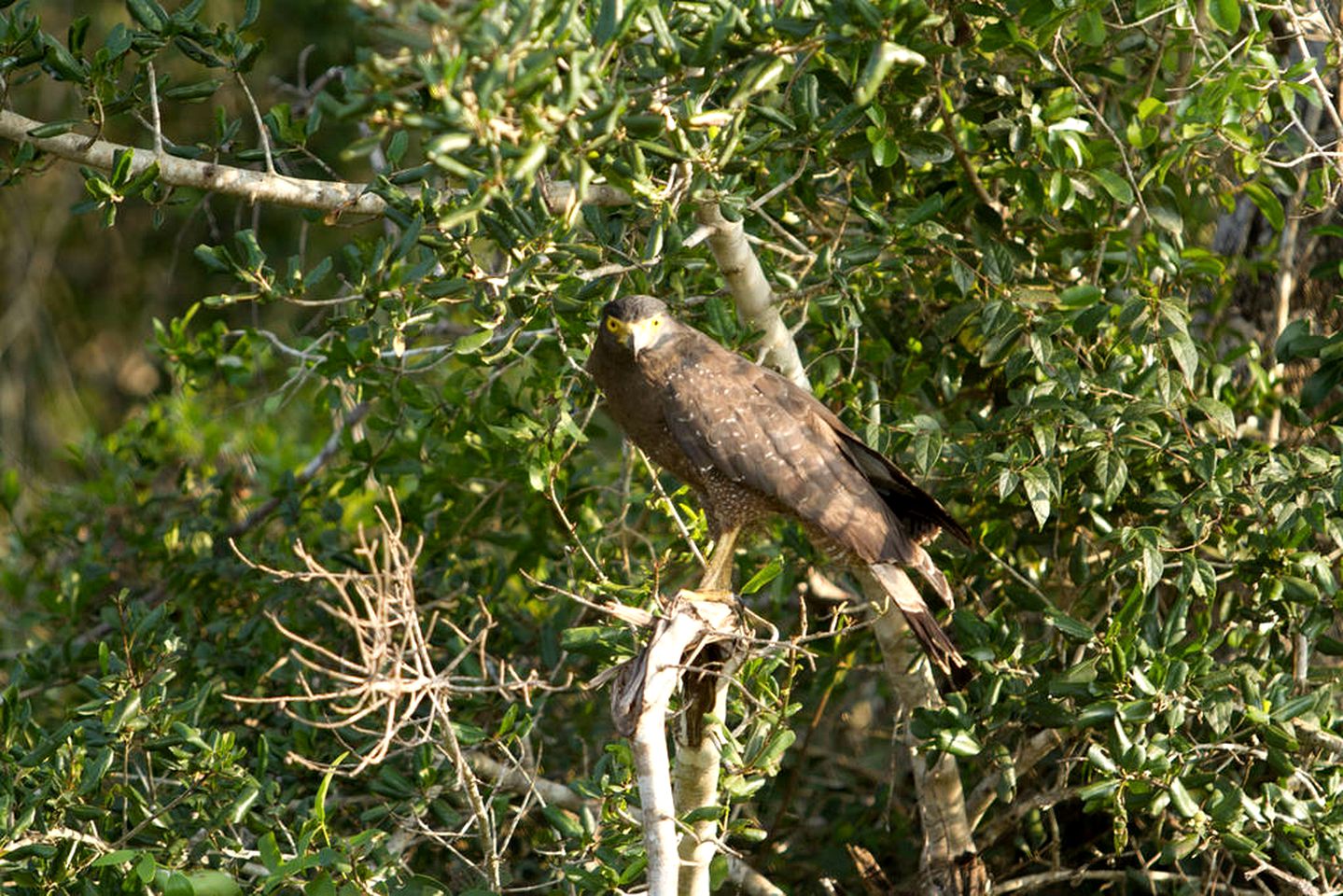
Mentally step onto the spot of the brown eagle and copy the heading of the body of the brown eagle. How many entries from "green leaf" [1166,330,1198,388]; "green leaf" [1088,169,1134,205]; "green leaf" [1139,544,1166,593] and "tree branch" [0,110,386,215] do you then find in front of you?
1

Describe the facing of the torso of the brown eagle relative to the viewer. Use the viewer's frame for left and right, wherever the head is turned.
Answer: facing to the left of the viewer

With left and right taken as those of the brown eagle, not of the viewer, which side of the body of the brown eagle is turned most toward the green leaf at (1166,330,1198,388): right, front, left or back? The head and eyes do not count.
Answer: back

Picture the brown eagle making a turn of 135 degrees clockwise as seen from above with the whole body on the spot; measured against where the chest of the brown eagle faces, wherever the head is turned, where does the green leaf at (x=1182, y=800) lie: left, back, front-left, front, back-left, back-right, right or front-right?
right

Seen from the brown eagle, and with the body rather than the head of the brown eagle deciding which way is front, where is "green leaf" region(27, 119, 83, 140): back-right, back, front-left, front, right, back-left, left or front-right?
front

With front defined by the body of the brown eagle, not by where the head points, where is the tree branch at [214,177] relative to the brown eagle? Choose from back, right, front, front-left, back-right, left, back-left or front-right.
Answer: front

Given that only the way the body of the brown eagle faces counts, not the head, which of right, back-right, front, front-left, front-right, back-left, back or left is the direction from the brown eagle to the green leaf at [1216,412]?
back

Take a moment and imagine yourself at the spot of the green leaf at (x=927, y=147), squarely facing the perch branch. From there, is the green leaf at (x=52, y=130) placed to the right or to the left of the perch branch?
right
